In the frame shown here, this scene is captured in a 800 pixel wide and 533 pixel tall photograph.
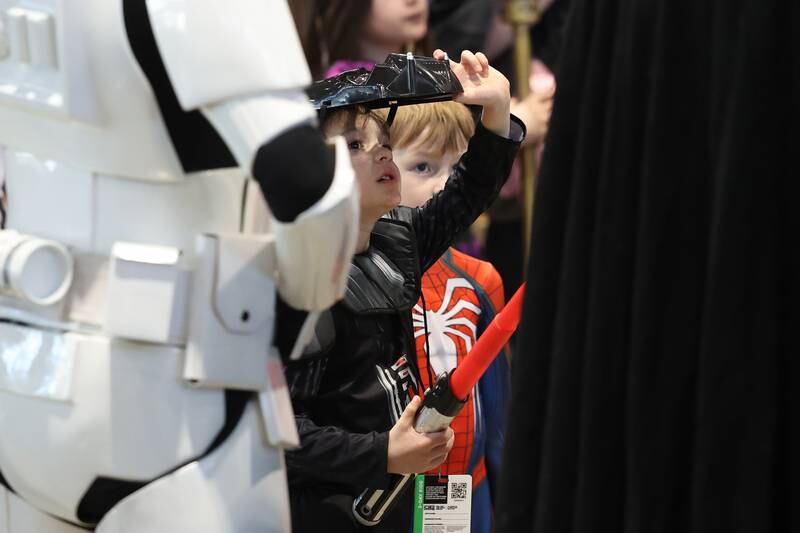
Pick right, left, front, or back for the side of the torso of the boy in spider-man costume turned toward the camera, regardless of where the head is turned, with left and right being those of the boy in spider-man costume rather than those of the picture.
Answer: front

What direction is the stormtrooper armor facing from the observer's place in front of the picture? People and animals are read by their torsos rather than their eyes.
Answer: facing away from the viewer and to the right of the viewer

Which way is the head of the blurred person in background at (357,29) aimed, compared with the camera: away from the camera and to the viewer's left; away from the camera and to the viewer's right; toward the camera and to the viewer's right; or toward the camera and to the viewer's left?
toward the camera and to the viewer's right

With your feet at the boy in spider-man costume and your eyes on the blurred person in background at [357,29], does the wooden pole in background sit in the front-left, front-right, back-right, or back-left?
front-right

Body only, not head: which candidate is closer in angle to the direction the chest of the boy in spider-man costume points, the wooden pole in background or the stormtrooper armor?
the stormtrooper armor

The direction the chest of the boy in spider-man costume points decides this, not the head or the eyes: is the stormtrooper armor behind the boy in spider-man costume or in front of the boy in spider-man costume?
in front
